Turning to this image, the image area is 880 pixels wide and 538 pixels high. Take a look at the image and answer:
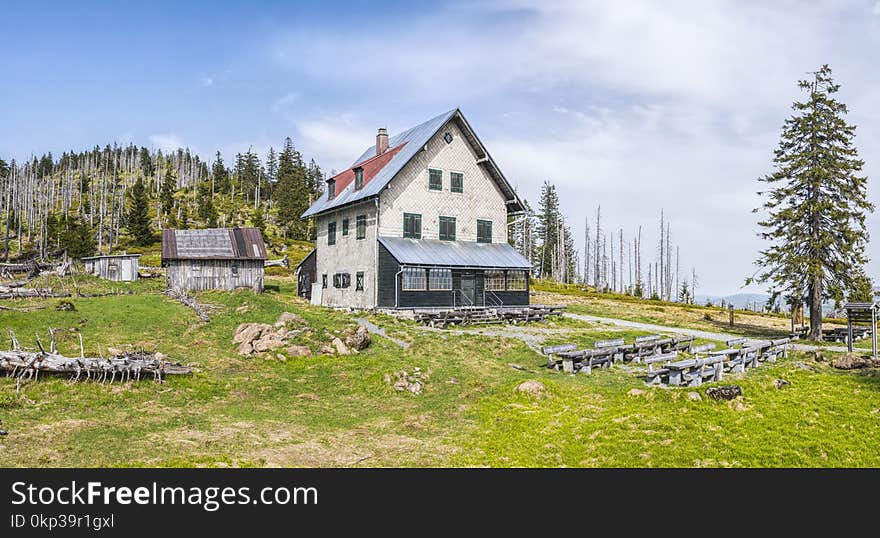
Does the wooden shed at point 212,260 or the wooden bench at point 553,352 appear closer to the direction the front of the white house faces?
the wooden bench

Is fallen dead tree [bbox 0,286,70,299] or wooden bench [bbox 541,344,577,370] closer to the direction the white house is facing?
the wooden bench

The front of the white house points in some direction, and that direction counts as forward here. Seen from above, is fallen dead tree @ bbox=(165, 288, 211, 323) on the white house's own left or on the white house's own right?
on the white house's own right
